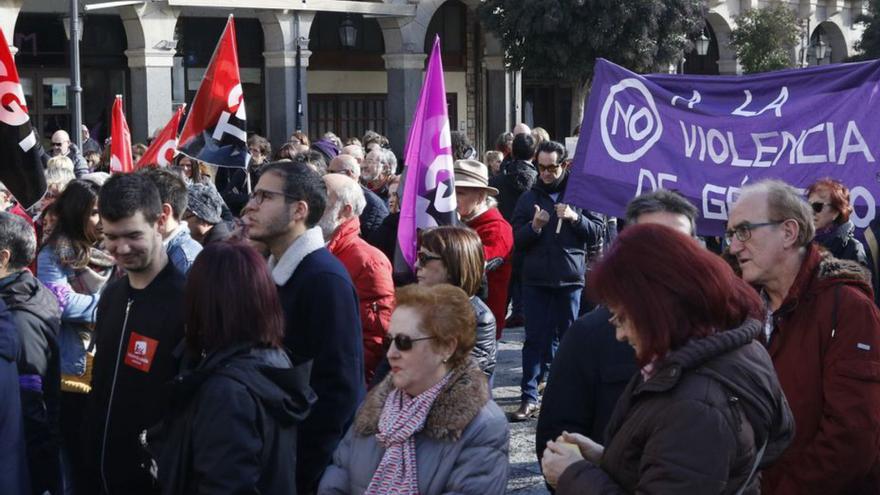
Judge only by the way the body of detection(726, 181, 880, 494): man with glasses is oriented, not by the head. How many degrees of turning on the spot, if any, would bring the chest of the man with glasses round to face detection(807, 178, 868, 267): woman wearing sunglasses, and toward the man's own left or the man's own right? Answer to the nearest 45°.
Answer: approximately 90° to the man's own right

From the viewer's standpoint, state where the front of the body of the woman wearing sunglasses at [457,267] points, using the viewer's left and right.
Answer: facing to the left of the viewer

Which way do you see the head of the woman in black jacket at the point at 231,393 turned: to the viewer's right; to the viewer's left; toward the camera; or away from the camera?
away from the camera

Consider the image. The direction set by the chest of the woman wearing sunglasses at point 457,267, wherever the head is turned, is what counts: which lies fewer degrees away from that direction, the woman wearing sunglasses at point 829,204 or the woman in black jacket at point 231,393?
the woman in black jacket

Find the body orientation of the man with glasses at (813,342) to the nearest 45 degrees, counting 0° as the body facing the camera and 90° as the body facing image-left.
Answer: approximately 90°

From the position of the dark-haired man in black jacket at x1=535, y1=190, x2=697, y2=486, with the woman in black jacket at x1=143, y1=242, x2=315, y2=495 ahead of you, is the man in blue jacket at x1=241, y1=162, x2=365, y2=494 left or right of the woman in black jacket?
right

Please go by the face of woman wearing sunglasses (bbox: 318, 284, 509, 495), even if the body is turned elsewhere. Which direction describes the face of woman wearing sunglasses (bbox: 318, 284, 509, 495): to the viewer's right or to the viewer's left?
to the viewer's left
